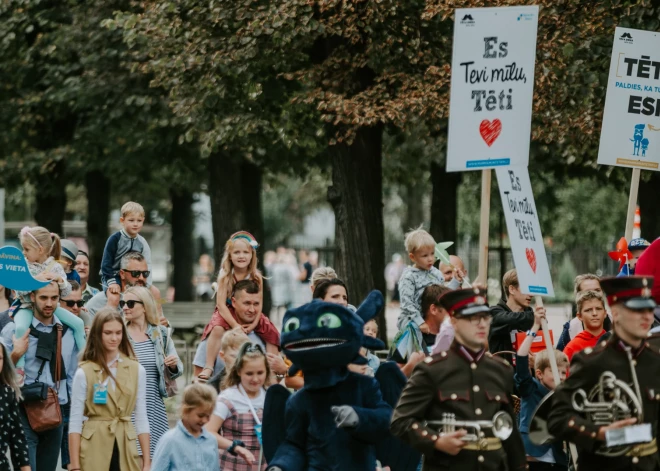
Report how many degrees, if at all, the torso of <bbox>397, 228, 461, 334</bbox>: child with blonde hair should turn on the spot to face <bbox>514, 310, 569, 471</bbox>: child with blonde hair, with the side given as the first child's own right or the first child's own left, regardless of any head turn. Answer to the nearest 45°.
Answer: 0° — they already face them

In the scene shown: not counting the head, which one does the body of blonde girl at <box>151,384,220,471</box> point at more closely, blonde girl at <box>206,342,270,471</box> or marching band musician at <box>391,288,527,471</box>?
the marching band musician

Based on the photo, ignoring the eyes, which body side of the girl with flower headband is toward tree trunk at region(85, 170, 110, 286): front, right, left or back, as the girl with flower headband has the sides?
back

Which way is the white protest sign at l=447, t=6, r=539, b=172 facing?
toward the camera

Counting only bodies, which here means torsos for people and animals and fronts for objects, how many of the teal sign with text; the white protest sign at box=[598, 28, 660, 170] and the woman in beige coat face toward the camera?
3

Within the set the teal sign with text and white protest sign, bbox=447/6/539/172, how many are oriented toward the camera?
2

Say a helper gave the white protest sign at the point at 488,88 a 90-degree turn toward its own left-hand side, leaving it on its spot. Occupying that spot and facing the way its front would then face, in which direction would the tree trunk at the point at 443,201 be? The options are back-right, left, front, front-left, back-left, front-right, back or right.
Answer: left

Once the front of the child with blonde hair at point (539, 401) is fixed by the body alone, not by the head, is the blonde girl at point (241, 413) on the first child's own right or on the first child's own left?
on the first child's own right

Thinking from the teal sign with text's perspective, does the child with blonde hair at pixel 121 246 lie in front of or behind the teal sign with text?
behind

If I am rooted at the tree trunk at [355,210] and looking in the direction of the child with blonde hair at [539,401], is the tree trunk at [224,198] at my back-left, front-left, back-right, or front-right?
back-right

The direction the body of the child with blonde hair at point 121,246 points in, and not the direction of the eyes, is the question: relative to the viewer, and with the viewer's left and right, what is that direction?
facing the viewer and to the right of the viewer

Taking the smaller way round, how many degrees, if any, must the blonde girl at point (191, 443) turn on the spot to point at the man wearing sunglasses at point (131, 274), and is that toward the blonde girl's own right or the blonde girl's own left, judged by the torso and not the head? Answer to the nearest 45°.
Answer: approximately 135° to the blonde girl's own left

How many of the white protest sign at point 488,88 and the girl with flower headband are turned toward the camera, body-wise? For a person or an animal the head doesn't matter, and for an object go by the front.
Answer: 2
